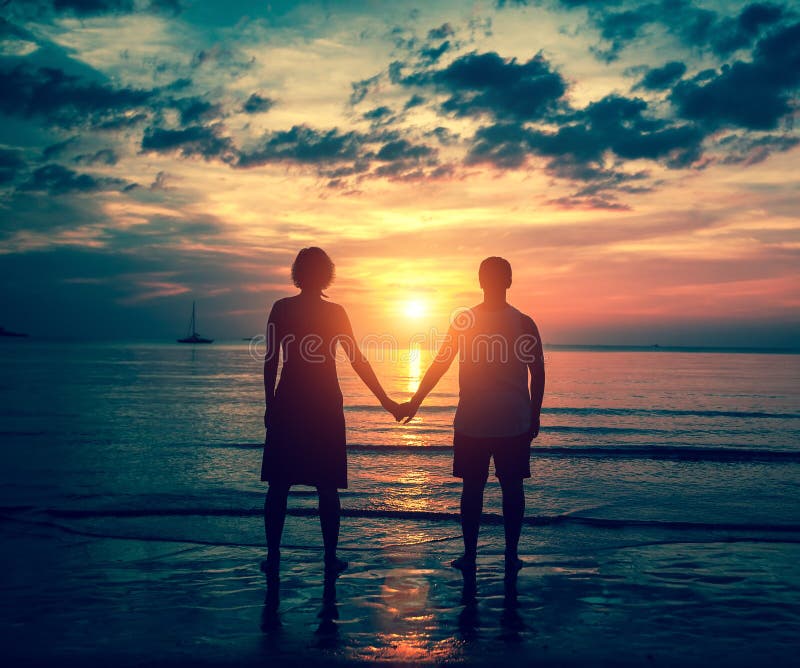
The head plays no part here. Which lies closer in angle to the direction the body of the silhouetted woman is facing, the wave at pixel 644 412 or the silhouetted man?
the wave

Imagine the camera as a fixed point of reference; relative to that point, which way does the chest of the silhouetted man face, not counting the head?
away from the camera

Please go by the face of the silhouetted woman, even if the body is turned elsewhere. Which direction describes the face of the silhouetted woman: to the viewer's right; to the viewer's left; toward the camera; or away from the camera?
away from the camera

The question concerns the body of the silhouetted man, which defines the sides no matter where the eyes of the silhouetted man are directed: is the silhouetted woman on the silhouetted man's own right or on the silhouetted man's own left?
on the silhouetted man's own left

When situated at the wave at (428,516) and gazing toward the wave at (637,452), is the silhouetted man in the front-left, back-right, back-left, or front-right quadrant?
back-right

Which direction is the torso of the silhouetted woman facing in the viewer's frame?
away from the camera

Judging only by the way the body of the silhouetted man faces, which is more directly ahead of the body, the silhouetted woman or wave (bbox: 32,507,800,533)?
the wave

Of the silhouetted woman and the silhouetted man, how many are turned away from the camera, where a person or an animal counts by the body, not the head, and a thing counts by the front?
2

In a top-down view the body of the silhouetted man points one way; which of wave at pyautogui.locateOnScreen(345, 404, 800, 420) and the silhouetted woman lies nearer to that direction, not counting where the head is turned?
the wave

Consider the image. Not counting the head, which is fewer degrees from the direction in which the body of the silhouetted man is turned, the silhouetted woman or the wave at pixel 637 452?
the wave

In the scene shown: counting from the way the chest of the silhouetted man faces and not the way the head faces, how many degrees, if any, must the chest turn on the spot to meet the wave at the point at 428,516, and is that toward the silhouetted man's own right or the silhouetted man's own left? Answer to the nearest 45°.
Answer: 0° — they already face it
